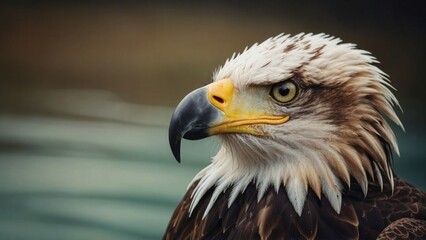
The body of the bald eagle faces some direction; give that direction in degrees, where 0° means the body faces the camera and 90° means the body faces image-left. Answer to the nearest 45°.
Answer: approximately 90°
